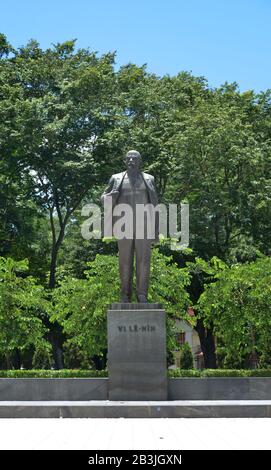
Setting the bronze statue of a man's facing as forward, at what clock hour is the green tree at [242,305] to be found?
The green tree is roughly at 7 o'clock from the bronze statue of a man.

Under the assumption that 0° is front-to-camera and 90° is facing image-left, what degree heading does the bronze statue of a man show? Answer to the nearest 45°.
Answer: approximately 0°

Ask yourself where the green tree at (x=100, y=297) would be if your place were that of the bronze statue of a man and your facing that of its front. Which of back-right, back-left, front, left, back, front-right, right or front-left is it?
back

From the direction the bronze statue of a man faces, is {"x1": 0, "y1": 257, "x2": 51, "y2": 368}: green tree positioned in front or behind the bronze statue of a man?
behind
